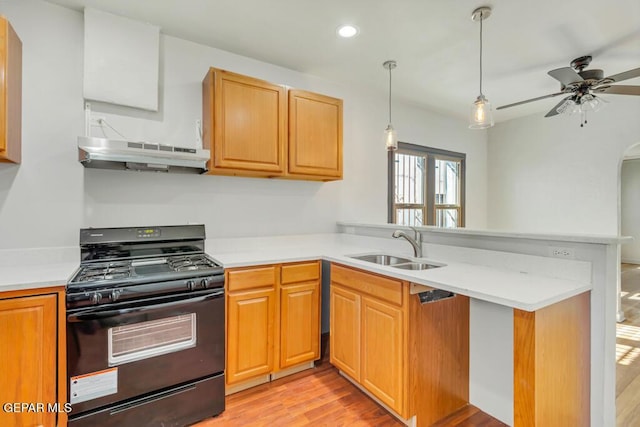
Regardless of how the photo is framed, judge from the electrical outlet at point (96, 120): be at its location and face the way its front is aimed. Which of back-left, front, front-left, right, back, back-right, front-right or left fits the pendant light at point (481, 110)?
front-left

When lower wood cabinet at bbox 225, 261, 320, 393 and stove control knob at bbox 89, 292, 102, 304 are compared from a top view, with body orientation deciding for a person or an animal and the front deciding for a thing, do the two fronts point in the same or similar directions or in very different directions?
same or similar directions

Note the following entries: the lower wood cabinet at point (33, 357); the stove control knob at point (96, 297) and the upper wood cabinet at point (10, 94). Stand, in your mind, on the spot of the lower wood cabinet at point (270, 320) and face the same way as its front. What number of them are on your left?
0

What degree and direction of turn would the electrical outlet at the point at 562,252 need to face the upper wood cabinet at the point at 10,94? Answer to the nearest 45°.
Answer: approximately 45° to its right

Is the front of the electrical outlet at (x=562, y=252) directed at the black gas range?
no

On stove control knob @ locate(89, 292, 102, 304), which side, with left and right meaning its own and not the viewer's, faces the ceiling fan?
left

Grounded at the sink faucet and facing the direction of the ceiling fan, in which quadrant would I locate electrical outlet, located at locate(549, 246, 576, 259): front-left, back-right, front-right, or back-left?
front-right

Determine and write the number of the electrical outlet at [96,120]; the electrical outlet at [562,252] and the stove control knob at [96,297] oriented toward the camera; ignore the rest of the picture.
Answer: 3

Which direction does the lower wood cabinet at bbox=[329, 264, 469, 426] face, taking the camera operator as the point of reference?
facing the viewer and to the left of the viewer

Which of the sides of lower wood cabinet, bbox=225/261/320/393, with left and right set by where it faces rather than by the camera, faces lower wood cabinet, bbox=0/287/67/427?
right

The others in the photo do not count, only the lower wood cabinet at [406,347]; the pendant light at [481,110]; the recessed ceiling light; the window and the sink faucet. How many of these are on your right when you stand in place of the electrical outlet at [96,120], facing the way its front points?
0

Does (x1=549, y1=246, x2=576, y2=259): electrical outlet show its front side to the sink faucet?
no

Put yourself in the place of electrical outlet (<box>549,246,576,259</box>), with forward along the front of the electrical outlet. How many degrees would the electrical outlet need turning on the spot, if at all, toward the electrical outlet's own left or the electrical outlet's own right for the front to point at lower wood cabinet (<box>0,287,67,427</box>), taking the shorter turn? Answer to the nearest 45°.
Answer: approximately 45° to the electrical outlet's own right

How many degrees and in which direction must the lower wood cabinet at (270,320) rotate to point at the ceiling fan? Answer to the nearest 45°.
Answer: approximately 45° to its left

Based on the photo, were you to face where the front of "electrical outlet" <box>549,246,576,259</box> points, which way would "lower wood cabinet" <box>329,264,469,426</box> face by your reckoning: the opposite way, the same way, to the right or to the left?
the same way

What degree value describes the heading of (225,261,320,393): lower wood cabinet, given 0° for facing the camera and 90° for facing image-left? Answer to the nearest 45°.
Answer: approximately 315°

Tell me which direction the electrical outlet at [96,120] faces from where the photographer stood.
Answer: facing the viewer
